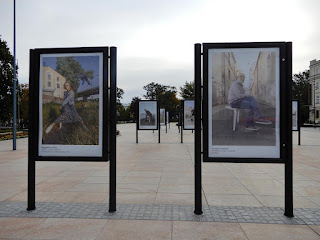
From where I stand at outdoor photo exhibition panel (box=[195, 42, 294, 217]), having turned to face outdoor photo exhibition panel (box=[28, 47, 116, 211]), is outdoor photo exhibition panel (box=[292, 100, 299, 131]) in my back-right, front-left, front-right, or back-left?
back-right

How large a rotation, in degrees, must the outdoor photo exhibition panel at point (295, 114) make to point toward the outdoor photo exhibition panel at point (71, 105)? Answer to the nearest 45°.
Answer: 0° — it already faces it

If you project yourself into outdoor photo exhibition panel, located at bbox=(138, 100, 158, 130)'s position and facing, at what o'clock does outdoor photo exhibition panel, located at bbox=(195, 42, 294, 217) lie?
outdoor photo exhibition panel, located at bbox=(195, 42, 294, 217) is roughly at 12 o'clock from outdoor photo exhibition panel, located at bbox=(138, 100, 158, 130).

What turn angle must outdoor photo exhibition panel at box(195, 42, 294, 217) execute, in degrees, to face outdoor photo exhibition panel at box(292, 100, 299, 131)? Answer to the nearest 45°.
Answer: approximately 180°

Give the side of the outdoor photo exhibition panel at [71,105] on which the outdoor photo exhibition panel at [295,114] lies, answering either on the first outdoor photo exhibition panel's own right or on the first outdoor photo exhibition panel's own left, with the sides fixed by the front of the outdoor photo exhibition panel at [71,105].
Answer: on the first outdoor photo exhibition panel's own left

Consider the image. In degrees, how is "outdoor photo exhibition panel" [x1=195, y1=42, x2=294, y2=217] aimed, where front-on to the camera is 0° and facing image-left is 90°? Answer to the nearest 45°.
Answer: approximately 0°

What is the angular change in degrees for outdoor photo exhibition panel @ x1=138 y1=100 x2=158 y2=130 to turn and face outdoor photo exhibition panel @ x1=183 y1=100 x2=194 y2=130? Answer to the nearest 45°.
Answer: approximately 90° to its left

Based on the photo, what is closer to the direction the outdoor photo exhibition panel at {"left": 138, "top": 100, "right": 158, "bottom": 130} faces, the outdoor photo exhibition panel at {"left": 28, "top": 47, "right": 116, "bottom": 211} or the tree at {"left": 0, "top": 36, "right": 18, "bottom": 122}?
the outdoor photo exhibition panel

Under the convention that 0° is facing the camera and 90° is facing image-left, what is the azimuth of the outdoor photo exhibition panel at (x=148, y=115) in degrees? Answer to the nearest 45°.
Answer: approximately 0°
